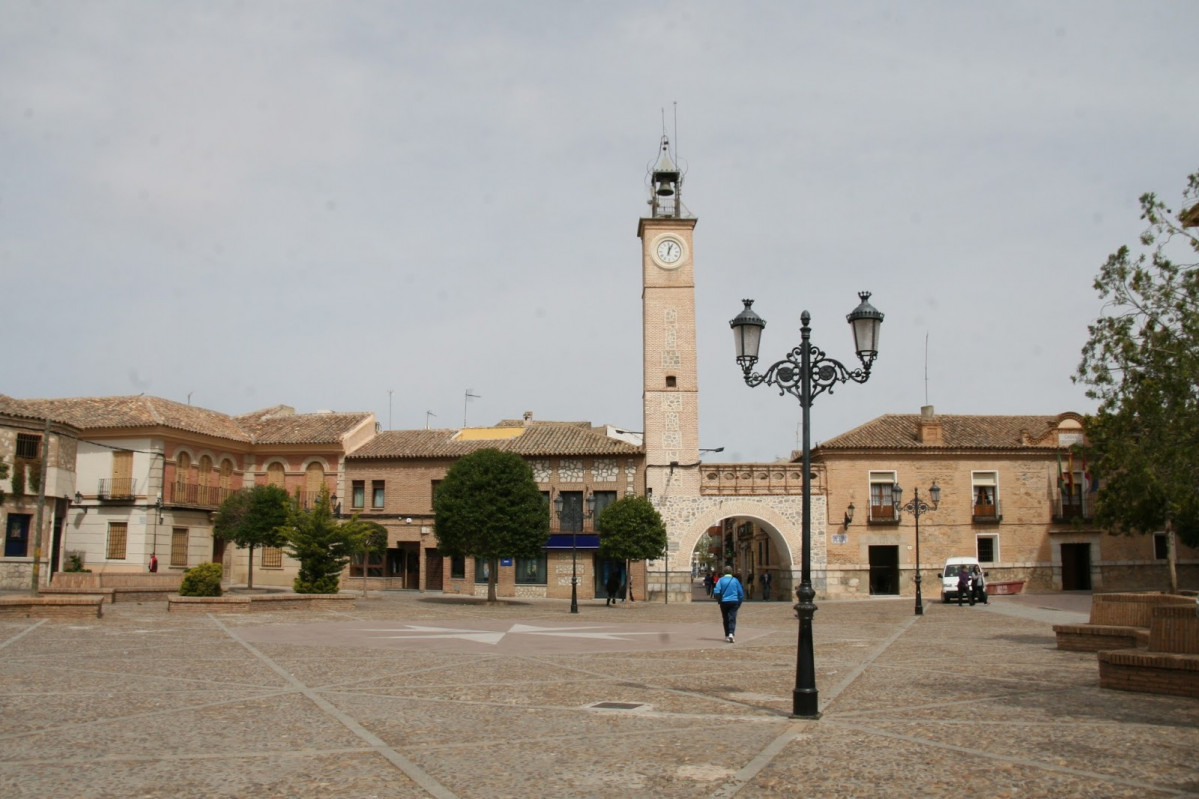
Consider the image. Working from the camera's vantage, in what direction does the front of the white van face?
facing the viewer

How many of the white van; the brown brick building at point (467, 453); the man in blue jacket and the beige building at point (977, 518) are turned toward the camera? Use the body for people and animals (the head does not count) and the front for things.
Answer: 3

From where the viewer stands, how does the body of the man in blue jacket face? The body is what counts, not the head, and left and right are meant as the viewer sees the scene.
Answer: facing away from the viewer

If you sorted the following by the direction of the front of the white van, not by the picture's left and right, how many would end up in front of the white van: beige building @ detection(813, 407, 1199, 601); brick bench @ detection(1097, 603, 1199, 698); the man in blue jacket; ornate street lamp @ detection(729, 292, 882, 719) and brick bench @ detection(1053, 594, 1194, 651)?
4

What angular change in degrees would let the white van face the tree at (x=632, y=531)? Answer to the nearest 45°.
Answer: approximately 90° to its right

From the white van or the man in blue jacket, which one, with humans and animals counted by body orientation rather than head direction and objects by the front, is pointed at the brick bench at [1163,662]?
the white van

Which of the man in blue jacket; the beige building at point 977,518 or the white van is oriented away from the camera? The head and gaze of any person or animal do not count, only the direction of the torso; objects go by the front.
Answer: the man in blue jacket

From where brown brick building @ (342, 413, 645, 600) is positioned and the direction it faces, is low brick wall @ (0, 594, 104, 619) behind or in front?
in front

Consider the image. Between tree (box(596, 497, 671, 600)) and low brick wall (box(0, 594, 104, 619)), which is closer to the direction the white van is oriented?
the low brick wall

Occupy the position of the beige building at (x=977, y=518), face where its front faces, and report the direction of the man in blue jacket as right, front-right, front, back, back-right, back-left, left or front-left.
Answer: front

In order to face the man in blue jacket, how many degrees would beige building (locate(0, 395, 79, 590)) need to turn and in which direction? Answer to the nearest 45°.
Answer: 0° — it already faces them

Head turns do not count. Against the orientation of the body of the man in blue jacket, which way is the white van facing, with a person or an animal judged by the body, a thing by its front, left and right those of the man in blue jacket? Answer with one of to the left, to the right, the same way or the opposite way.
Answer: the opposite way

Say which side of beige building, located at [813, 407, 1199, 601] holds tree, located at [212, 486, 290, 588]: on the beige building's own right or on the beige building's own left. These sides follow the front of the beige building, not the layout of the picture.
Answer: on the beige building's own right

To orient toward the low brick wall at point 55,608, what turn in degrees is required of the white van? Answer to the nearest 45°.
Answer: approximately 45° to its right

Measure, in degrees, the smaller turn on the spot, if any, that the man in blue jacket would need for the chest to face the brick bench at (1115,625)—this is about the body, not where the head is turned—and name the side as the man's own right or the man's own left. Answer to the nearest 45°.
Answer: approximately 135° to the man's own right

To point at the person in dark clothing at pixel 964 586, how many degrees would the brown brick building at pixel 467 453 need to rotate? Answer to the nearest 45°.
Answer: approximately 45° to its left

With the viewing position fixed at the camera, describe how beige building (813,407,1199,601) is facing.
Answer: facing the viewer
